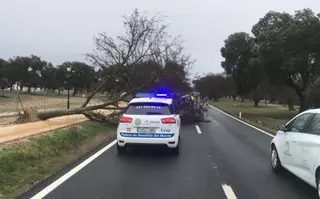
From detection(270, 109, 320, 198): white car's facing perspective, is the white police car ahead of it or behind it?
ahead

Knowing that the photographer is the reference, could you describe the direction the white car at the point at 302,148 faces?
facing away from the viewer and to the left of the viewer

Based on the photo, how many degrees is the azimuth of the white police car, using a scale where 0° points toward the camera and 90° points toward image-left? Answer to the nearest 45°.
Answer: approximately 180°

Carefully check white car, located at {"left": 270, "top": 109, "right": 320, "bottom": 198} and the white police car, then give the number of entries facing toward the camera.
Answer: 0

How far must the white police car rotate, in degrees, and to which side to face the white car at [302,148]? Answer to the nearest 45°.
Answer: approximately 135° to its right
